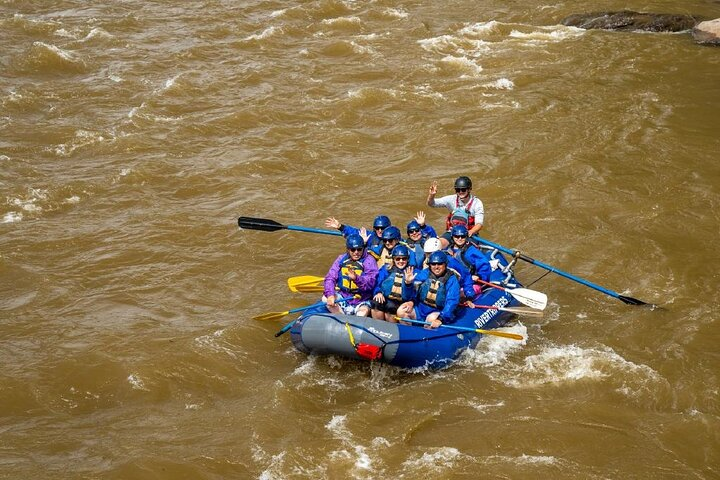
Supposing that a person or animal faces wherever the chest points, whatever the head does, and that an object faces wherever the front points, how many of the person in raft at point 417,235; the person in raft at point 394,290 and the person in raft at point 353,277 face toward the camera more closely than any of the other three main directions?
3

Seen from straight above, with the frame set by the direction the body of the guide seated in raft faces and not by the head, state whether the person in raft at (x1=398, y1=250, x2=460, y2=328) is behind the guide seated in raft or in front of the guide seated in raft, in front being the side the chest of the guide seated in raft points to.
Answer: in front

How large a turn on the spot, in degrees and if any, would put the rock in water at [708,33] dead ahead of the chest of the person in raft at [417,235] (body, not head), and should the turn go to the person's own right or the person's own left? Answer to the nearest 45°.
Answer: approximately 135° to the person's own left

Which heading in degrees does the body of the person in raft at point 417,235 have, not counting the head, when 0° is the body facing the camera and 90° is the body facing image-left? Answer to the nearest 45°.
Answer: approximately 0°

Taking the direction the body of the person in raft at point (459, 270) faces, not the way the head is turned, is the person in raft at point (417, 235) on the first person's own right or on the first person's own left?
on the first person's own right

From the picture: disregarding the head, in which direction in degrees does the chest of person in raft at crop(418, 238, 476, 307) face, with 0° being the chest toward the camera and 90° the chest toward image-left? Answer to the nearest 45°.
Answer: approximately 45°

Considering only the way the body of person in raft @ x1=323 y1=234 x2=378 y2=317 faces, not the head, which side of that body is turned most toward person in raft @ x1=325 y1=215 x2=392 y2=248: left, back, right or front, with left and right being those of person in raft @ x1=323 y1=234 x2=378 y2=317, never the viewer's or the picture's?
back

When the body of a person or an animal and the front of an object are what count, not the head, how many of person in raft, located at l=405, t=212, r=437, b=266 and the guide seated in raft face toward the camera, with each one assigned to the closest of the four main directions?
2

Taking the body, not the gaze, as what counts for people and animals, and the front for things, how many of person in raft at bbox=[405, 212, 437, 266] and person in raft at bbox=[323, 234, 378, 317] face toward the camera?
2

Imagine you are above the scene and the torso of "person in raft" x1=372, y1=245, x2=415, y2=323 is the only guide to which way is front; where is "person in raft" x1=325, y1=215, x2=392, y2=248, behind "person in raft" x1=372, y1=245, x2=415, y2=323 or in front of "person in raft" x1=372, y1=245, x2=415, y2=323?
behind

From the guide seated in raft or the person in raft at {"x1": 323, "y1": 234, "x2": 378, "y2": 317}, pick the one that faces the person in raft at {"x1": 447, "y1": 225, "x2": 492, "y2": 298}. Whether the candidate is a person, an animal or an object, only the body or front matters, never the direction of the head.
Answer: the guide seated in raft

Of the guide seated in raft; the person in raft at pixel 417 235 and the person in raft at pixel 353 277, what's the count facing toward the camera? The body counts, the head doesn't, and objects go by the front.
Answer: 3
